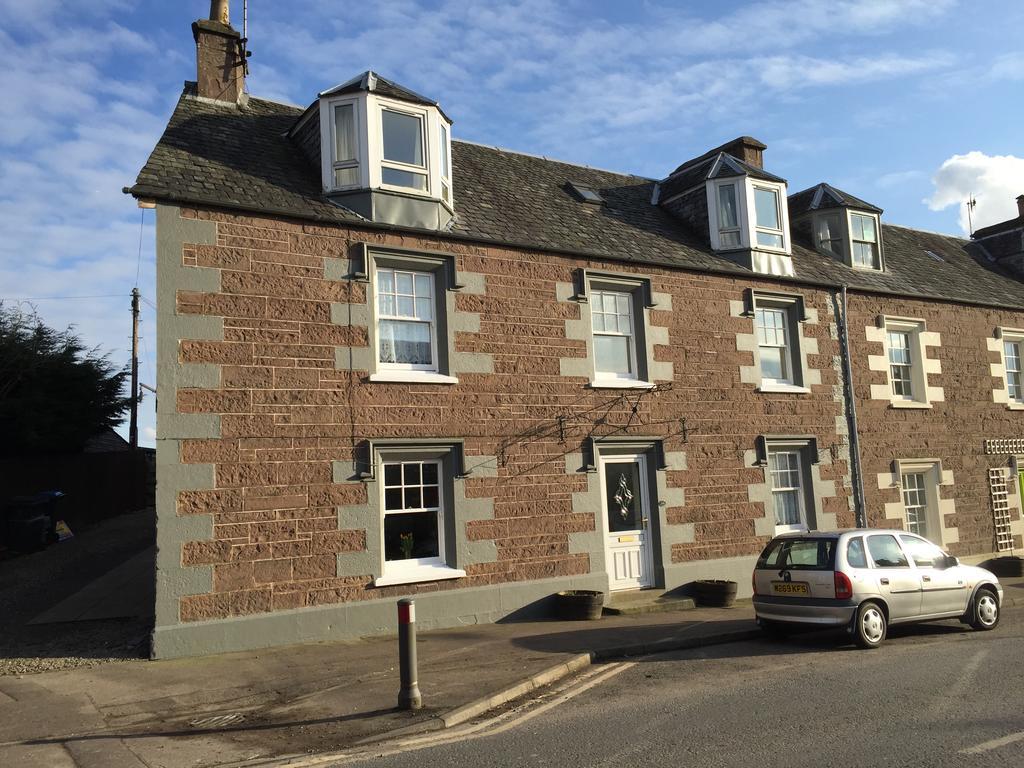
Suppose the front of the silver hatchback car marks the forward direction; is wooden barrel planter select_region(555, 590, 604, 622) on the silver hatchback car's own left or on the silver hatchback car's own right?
on the silver hatchback car's own left

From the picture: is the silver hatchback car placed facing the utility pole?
no

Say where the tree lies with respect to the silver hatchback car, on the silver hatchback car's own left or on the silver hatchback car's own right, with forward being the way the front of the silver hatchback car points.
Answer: on the silver hatchback car's own left

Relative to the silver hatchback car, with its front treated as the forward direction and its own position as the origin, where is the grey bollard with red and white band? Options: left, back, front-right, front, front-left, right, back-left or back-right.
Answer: back

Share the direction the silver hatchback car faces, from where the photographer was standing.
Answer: facing away from the viewer and to the right of the viewer

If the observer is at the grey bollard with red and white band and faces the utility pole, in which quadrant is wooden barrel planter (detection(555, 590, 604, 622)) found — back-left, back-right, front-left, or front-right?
front-right

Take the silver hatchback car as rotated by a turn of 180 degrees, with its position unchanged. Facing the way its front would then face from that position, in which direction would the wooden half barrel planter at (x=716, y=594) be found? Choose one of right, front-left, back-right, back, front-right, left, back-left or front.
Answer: right
